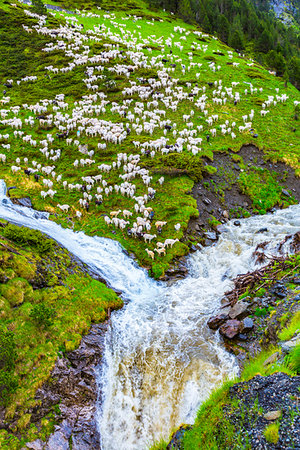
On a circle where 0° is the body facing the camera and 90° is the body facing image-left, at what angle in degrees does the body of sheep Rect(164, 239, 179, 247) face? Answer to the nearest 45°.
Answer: approximately 270°

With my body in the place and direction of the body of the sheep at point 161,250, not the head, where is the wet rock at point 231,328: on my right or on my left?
on my left

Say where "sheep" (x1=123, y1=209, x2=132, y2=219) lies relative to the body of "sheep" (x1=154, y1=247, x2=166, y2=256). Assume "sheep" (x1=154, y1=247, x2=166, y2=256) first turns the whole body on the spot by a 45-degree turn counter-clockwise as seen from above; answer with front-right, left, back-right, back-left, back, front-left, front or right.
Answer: right

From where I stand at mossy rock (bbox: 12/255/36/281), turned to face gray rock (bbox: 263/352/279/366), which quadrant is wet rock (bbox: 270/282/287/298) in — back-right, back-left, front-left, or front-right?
front-left

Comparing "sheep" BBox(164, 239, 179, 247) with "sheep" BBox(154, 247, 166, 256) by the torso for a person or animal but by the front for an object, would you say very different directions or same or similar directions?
very different directions

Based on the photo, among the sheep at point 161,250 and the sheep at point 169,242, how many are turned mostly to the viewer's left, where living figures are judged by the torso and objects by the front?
1

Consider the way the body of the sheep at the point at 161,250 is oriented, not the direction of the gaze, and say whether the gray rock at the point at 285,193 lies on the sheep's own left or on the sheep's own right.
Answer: on the sheep's own right

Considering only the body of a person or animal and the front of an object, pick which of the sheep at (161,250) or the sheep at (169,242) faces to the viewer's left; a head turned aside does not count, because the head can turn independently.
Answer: the sheep at (161,250)

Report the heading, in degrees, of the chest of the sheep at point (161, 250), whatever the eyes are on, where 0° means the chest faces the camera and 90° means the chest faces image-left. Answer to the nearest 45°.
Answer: approximately 90°
